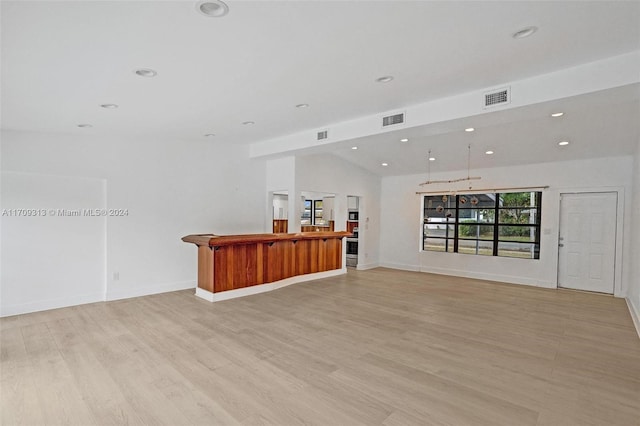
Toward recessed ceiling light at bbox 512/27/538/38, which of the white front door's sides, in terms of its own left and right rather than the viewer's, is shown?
front

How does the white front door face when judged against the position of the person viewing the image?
facing the viewer

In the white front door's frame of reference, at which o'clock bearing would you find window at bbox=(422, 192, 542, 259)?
The window is roughly at 3 o'clock from the white front door.

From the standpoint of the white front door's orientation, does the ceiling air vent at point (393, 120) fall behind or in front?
in front

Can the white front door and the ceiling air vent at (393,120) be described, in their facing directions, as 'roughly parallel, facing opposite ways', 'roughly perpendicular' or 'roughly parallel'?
roughly parallel

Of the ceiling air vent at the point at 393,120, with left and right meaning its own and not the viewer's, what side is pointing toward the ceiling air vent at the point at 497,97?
left

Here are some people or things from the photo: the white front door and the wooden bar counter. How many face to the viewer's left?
0

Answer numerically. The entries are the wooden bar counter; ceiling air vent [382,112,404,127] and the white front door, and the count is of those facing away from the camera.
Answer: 0

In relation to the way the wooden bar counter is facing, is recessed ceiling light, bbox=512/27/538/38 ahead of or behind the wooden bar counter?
ahead
